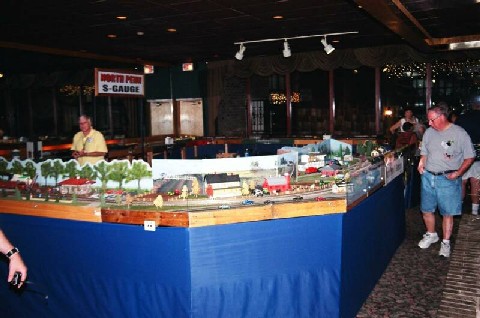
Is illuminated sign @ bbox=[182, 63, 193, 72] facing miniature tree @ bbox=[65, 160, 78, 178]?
yes

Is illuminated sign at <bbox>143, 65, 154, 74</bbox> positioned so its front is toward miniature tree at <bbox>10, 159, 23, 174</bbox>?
yes

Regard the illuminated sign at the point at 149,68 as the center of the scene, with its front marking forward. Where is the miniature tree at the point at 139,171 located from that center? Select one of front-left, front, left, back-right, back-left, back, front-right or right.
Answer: front

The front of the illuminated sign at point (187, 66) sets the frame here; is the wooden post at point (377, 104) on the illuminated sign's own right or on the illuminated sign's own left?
on the illuminated sign's own left

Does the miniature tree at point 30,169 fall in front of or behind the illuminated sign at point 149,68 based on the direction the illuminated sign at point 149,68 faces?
in front

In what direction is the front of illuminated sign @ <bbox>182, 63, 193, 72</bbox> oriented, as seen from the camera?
facing the viewer

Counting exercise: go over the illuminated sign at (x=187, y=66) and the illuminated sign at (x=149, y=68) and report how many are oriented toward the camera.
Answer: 2

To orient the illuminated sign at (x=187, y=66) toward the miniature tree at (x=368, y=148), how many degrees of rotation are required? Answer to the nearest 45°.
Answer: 0° — it already faces it

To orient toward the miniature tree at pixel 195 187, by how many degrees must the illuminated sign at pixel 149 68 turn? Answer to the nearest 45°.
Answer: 0° — it already faces it

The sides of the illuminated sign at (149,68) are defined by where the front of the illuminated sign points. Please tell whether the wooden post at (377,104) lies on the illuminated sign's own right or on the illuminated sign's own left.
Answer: on the illuminated sign's own left

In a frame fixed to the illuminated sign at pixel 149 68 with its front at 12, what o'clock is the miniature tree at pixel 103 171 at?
The miniature tree is roughly at 12 o'clock from the illuminated sign.

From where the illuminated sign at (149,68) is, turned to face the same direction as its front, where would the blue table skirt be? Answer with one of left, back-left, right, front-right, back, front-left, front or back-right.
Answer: front

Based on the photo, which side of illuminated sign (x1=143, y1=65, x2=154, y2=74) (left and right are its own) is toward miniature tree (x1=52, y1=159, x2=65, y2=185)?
front

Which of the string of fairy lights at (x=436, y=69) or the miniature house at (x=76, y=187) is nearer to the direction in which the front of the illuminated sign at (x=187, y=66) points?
the miniature house

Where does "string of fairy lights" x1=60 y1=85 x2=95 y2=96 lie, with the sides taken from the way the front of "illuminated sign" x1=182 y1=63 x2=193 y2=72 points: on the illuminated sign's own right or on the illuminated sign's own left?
on the illuminated sign's own right

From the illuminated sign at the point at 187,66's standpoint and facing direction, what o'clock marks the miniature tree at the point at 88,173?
The miniature tree is roughly at 12 o'clock from the illuminated sign.
